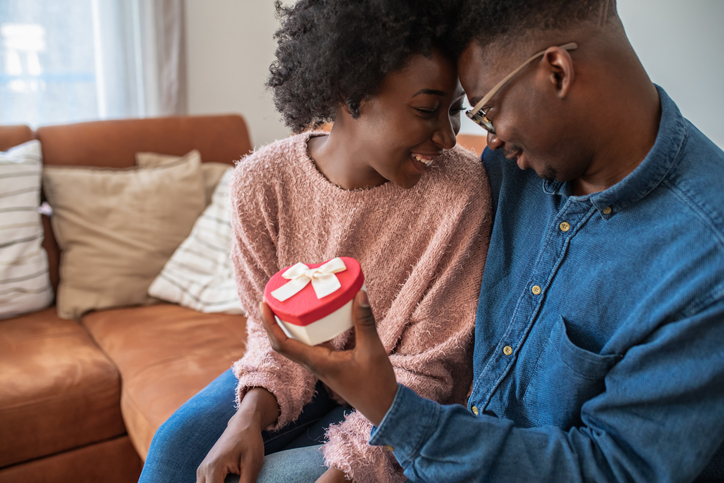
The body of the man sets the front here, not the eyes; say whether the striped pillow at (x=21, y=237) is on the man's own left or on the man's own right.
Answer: on the man's own right

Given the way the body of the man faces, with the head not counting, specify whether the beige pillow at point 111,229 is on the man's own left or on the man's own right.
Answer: on the man's own right

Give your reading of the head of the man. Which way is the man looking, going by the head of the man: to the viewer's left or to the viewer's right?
to the viewer's left

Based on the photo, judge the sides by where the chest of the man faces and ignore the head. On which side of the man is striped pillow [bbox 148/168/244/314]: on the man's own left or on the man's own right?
on the man's own right

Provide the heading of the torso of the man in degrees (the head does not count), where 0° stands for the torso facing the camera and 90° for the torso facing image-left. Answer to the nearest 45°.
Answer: approximately 45°
